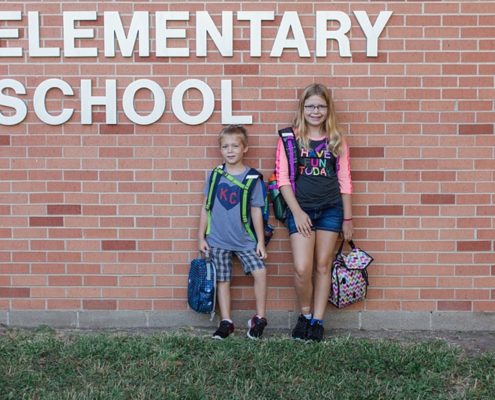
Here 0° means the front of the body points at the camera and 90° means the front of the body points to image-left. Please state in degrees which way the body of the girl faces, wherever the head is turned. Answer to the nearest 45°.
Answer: approximately 0°

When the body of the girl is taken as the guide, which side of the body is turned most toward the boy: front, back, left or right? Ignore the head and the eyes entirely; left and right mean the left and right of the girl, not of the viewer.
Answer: right
